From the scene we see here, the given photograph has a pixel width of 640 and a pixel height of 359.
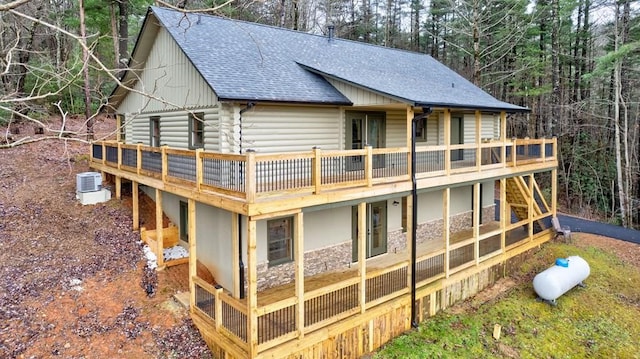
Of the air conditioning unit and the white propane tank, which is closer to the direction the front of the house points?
the white propane tank

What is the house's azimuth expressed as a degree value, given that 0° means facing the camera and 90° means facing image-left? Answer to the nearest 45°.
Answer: approximately 315°

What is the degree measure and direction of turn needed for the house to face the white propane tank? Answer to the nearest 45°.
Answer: approximately 45° to its left

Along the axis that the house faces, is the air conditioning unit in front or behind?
behind
